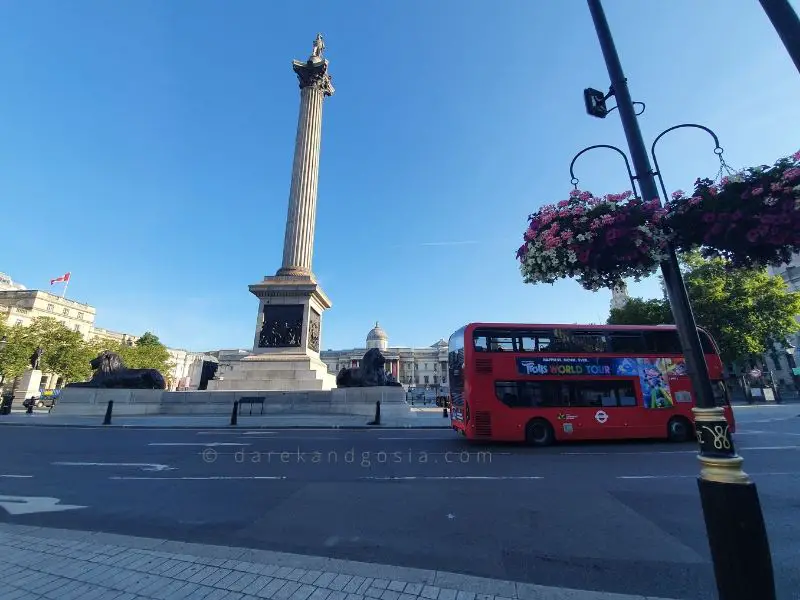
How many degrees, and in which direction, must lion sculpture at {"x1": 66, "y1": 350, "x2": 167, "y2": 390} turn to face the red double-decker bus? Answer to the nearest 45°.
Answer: approximately 135° to its left

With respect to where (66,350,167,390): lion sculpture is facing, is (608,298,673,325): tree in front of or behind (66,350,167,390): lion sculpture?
behind

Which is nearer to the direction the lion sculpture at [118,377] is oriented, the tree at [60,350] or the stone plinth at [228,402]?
the tree

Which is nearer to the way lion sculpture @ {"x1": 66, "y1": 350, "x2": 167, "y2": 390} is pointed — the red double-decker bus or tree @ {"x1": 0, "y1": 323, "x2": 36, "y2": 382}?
the tree

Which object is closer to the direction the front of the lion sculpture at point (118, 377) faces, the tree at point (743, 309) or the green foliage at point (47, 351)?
the green foliage

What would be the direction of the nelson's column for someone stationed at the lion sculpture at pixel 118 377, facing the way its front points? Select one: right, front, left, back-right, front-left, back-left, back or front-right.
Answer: back-left

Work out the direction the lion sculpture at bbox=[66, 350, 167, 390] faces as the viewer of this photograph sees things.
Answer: facing to the left of the viewer

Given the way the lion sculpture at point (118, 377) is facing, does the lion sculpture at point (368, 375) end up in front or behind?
behind

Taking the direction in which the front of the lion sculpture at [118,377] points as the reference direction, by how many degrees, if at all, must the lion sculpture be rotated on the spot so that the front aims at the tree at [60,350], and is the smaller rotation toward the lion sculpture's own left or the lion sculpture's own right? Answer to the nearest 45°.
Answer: approximately 90° to the lion sculpture's own right
